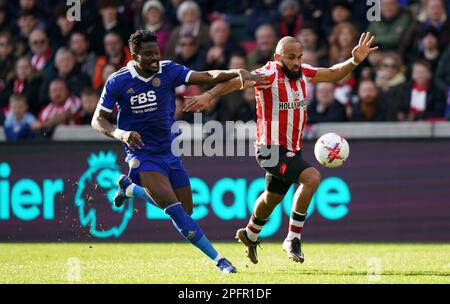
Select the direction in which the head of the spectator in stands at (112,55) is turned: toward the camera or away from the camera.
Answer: toward the camera

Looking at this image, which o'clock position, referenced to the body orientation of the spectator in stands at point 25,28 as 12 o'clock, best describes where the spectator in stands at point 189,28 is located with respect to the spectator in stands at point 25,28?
the spectator in stands at point 189,28 is roughly at 10 o'clock from the spectator in stands at point 25,28.

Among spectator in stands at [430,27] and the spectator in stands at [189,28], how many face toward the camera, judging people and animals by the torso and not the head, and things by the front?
2

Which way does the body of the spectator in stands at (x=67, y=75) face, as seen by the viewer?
toward the camera

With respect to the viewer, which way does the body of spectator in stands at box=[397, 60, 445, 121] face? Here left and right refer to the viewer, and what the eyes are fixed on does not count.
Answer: facing the viewer

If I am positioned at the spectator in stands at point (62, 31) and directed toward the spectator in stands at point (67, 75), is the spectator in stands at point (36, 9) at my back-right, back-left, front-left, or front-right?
back-right

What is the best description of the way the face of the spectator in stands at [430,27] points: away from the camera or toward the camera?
toward the camera

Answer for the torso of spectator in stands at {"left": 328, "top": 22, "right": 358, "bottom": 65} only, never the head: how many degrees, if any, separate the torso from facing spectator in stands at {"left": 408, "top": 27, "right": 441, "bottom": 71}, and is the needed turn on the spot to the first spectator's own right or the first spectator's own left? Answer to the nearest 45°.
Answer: approximately 90° to the first spectator's own left

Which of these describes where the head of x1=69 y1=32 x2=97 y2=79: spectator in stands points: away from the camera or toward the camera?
toward the camera

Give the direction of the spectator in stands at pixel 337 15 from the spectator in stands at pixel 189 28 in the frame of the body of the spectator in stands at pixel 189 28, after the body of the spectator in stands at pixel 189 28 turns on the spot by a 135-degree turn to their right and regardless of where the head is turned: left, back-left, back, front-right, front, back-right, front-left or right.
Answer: back-right
